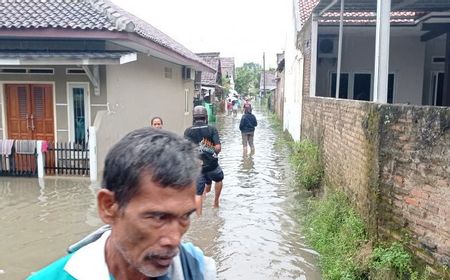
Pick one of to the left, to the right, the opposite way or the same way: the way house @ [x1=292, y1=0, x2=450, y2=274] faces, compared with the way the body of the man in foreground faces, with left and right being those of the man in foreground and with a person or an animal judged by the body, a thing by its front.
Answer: to the right

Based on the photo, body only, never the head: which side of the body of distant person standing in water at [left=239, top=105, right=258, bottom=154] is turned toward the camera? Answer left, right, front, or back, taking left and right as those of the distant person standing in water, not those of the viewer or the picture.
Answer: back
